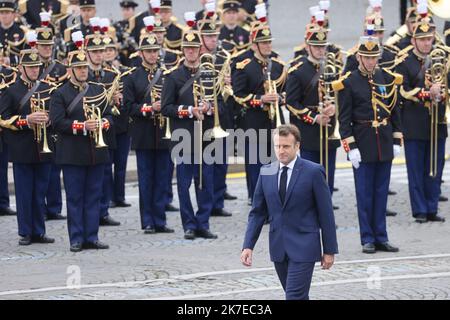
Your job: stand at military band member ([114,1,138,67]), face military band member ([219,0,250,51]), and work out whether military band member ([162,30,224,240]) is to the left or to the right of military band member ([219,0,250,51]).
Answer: right

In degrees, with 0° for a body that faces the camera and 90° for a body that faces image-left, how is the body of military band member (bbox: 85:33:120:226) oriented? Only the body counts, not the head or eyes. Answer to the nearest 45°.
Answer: approximately 315°

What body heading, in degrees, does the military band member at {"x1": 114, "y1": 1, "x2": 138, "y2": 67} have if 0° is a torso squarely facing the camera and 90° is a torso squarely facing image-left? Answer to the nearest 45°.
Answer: approximately 315°

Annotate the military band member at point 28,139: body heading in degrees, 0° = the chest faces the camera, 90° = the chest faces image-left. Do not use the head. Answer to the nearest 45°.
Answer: approximately 315°

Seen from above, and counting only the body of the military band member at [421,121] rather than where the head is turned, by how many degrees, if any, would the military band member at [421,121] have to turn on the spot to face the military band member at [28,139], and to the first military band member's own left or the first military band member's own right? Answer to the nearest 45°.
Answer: approximately 90° to the first military band member's own right

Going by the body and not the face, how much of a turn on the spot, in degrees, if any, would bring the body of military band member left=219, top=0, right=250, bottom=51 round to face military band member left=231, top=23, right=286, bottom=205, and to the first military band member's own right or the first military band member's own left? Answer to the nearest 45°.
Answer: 0° — they already face them

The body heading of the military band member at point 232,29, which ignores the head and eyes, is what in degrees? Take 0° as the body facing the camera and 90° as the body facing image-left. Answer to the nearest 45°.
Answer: approximately 0°
